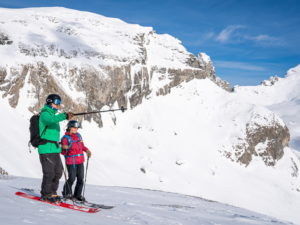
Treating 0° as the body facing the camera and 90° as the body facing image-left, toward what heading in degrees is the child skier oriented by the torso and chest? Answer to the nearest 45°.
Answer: approximately 315°

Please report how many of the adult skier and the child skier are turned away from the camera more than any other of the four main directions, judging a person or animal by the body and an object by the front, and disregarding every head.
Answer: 0

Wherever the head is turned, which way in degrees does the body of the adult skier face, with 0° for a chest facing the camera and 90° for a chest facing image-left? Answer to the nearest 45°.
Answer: approximately 270°

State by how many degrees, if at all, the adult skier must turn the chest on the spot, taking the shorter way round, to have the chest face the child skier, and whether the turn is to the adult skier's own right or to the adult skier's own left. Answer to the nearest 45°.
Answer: approximately 45° to the adult skier's own left
